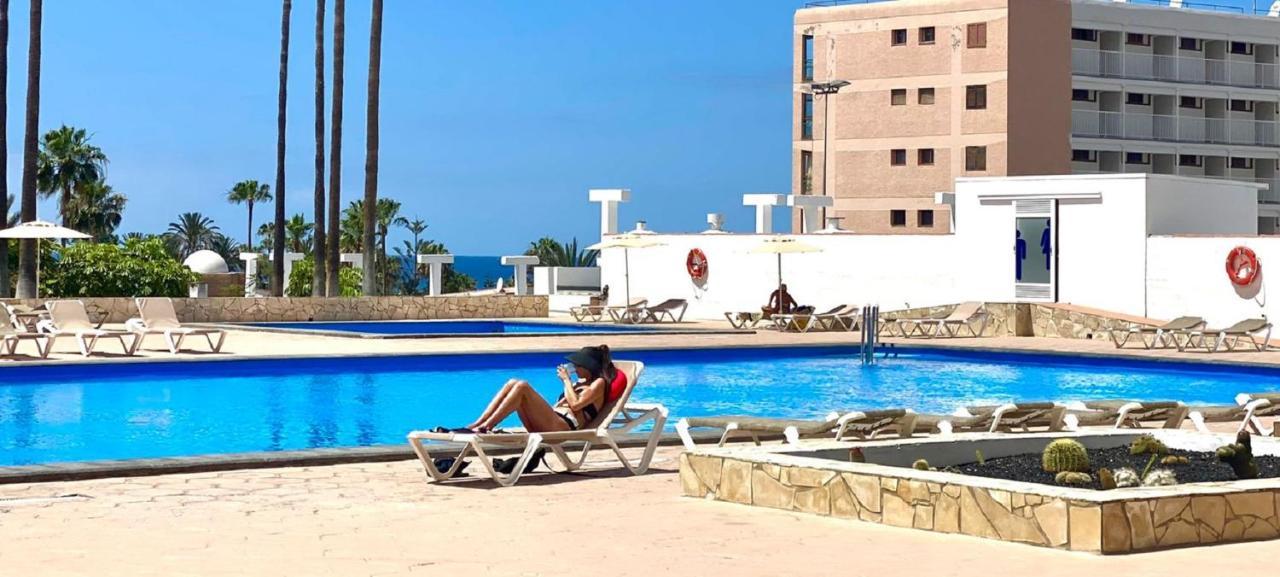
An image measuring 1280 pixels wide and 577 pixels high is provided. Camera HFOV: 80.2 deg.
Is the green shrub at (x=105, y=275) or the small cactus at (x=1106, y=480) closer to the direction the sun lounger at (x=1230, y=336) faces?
the green shrub

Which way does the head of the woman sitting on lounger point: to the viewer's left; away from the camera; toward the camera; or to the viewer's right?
to the viewer's left

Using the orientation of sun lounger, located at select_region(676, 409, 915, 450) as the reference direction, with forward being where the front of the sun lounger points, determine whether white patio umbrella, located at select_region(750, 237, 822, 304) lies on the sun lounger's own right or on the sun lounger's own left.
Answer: on the sun lounger's own right

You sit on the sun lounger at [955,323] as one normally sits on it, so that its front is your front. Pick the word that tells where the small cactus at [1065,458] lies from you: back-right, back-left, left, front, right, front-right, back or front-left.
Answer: left

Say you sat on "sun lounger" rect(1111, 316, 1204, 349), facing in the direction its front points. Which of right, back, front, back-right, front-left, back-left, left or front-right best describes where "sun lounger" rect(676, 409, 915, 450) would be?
left

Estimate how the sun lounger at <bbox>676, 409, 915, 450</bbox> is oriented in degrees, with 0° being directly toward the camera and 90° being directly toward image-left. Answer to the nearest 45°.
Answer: approximately 90°

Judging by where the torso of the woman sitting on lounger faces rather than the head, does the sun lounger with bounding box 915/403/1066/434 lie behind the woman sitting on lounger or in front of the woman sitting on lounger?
behind

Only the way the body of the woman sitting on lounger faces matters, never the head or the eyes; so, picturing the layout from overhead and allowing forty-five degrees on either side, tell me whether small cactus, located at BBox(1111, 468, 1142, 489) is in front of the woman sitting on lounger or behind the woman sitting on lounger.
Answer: behind

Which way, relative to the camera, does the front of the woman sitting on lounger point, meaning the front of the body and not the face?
to the viewer's left

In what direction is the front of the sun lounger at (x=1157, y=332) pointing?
to the viewer's left

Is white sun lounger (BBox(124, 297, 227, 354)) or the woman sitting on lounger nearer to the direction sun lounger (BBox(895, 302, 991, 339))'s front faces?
the white sun lounger
